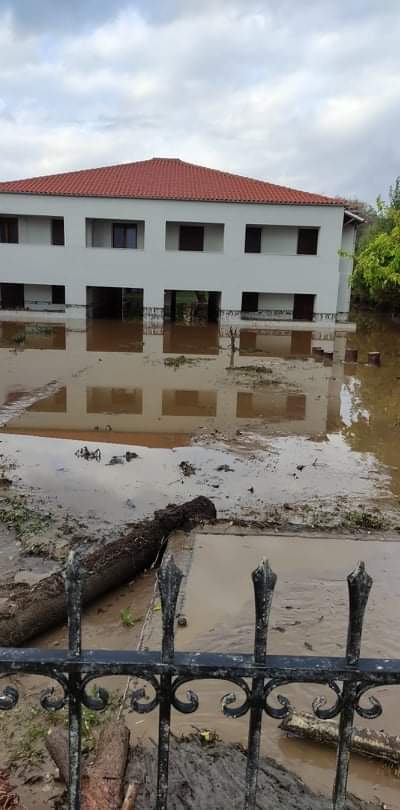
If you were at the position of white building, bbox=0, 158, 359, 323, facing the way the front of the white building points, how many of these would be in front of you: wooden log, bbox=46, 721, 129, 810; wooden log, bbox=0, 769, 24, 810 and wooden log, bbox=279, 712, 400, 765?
3

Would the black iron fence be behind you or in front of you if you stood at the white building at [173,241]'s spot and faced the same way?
in front

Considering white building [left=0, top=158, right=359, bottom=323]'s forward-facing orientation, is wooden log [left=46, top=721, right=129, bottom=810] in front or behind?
in front

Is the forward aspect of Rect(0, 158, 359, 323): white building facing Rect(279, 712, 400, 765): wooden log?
yes

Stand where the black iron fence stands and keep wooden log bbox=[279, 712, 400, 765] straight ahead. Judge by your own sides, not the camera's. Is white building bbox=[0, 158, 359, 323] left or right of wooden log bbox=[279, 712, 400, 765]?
left

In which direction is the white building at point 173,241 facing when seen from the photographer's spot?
facing the viewer

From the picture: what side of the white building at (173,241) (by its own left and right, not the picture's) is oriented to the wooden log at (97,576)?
front
